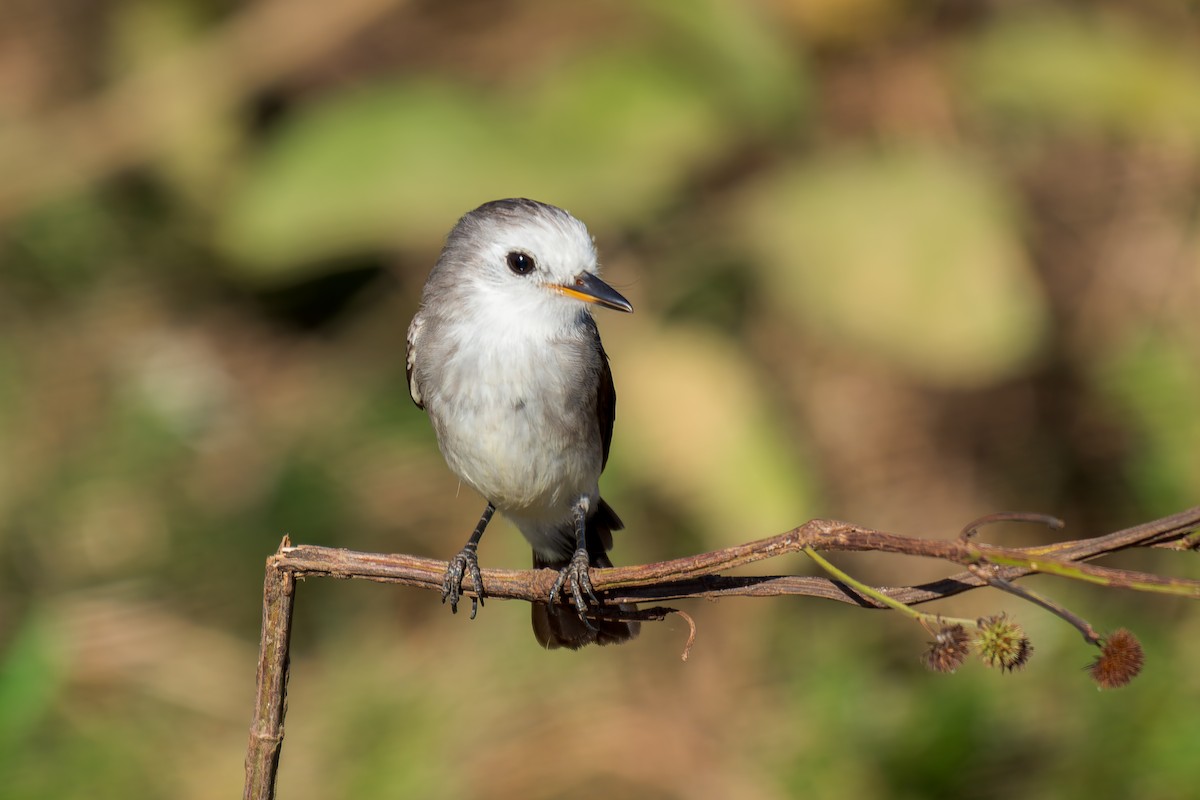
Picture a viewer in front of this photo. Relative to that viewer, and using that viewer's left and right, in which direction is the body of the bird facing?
facing the viewer
